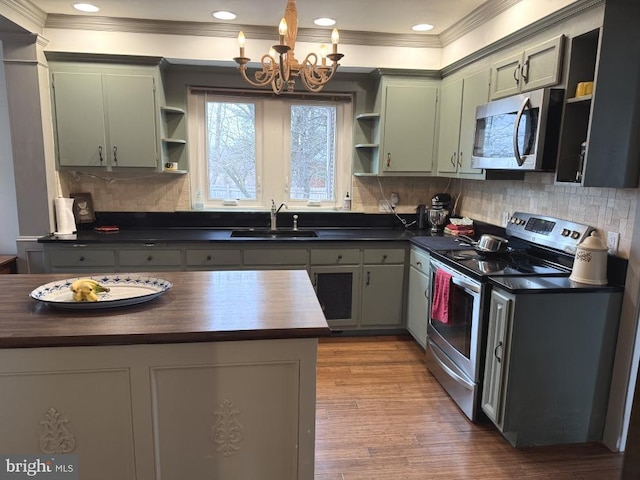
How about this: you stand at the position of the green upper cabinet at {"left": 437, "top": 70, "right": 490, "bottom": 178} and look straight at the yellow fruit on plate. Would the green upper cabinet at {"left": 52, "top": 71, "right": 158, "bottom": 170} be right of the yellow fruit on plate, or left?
right

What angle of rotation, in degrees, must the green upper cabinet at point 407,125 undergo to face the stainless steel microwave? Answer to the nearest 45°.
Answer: approximately 45° to its left

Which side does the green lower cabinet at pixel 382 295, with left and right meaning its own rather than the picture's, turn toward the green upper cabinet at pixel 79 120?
right

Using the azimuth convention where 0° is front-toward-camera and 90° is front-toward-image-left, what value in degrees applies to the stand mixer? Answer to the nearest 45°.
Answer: approximately 45°

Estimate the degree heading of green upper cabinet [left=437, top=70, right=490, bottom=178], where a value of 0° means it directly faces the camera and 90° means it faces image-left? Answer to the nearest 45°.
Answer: approximately 45°

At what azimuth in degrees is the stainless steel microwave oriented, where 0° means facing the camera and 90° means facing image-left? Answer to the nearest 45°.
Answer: approximately 45°

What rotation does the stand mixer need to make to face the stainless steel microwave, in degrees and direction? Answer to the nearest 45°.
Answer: approximately 45° to its left
